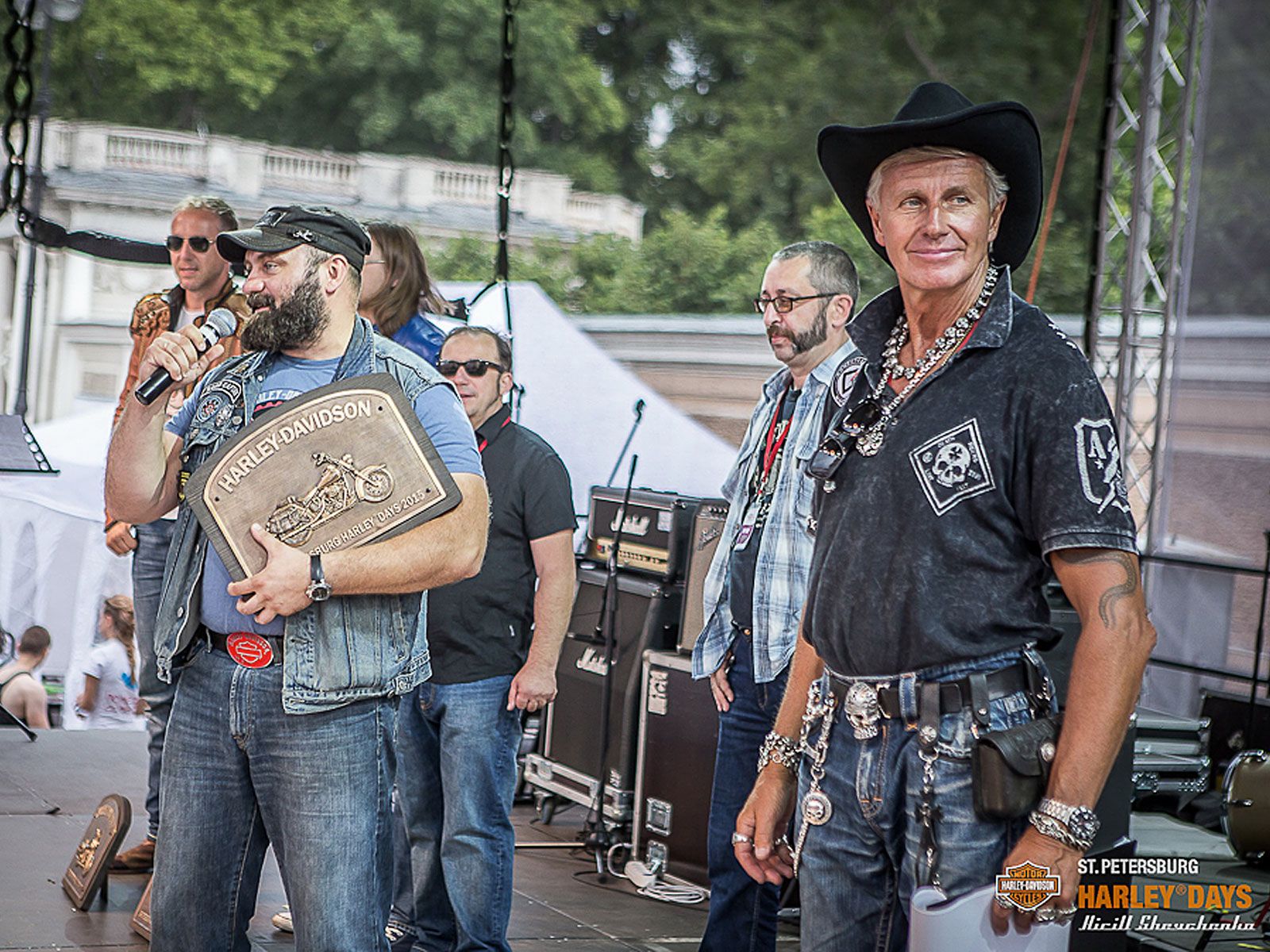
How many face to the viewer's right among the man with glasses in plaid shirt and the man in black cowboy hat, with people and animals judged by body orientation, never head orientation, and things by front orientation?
0

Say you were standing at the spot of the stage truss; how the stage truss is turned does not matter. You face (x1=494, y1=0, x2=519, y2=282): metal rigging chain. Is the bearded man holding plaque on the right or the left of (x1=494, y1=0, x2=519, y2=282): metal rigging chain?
left

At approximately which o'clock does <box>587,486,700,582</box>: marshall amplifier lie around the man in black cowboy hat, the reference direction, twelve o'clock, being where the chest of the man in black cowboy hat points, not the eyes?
The marshall amplifier is roughly at 4 o'clock from the man in black cowboy hat.

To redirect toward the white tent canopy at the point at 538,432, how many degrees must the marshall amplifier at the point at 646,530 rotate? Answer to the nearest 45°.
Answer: approximately 135° to its right

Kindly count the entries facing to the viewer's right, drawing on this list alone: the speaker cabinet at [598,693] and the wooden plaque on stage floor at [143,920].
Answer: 0

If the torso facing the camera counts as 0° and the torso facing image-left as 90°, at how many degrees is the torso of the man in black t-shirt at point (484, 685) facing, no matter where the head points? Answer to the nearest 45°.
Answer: approximately 45°

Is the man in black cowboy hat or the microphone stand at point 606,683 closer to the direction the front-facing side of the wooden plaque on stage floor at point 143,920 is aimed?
the man in black cowboy hat
